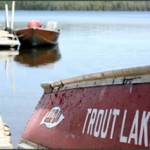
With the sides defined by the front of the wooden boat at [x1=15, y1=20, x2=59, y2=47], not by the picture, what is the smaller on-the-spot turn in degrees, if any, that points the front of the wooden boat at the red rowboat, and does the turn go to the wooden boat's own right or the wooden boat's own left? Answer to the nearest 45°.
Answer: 0° — it already faces it

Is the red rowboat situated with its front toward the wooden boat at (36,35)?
no
